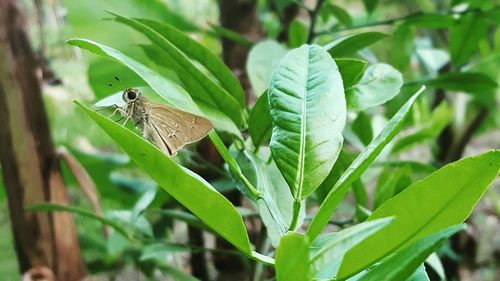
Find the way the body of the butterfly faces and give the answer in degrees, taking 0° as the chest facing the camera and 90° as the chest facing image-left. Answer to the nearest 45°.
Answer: approximately 90°
